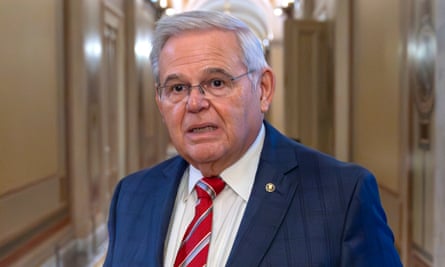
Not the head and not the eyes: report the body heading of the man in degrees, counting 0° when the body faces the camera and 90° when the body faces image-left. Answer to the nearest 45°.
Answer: approximately 45°
